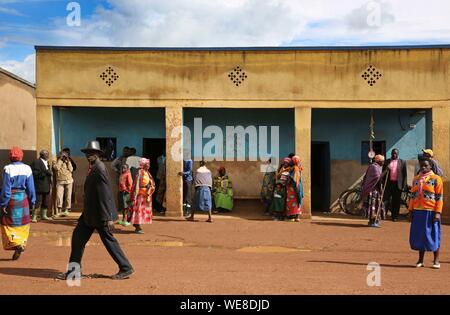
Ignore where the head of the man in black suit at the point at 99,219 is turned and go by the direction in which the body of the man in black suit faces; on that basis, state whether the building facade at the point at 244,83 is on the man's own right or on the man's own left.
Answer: on the man's own right

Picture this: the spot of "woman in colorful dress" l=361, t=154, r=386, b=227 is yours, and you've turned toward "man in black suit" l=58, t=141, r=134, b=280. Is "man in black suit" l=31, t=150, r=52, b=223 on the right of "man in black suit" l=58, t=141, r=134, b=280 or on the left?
right

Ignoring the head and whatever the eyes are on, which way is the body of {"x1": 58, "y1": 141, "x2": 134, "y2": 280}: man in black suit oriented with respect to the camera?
to the viewer's left
